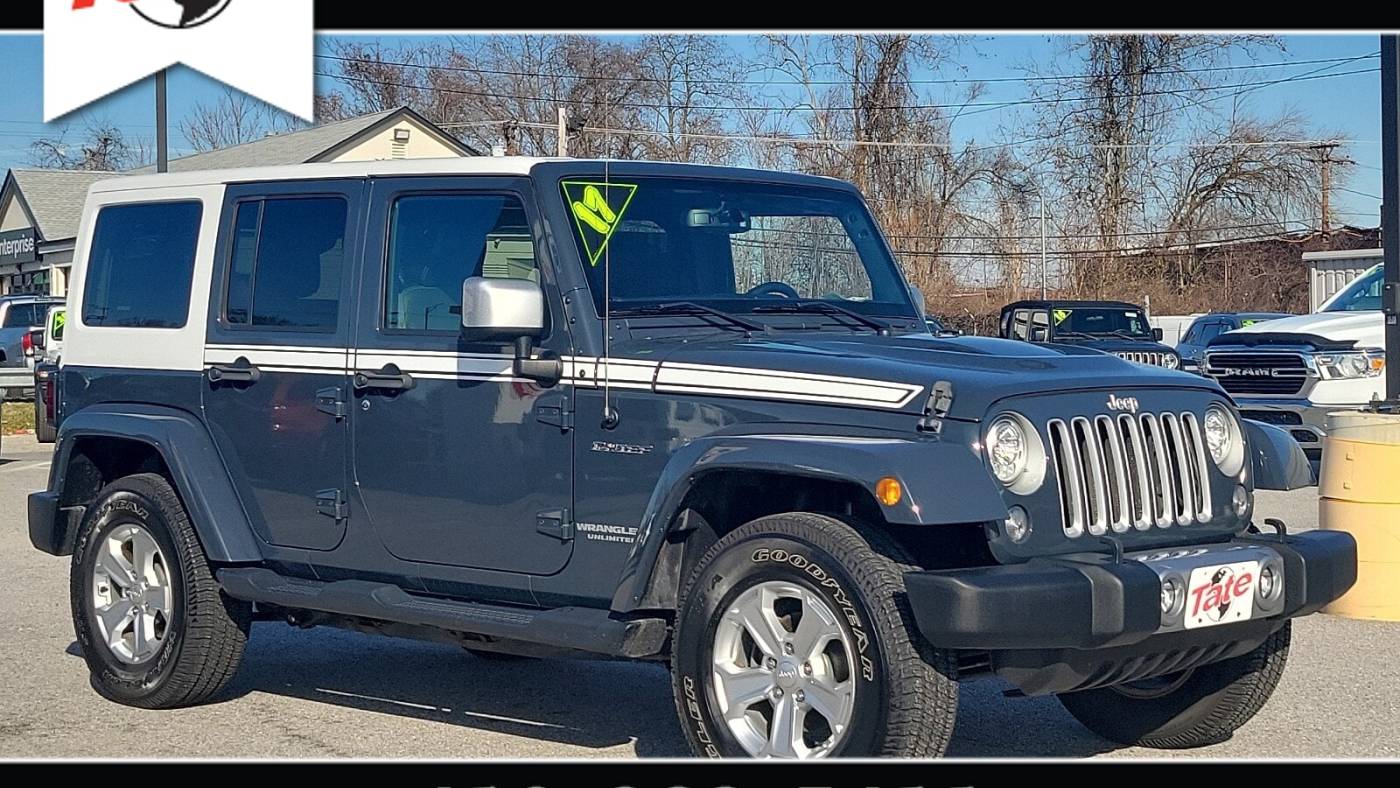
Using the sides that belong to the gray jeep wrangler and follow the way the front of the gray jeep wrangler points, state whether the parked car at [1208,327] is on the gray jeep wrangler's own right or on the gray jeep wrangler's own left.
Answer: on the gray jeep wrangler's own left

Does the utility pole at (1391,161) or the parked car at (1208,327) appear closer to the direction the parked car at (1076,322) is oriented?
the utility pole

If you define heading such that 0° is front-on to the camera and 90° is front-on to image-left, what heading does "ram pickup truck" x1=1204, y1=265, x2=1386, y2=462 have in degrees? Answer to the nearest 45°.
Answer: approximately 45°

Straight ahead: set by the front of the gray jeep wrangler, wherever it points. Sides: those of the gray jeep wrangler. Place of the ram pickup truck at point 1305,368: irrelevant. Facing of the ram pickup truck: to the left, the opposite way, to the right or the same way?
to the right

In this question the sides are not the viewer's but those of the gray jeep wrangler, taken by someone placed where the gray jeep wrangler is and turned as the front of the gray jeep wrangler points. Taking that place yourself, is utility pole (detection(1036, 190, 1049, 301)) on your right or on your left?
on your left

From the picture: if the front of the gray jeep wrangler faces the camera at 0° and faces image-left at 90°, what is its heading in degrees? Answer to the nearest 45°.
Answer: approximately 315°

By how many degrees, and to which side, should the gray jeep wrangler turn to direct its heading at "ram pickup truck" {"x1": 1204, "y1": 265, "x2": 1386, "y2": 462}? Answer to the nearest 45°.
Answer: approximately 90° to its left

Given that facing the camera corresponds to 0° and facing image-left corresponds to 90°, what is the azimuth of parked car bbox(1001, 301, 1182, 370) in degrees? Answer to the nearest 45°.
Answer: approximately 315°

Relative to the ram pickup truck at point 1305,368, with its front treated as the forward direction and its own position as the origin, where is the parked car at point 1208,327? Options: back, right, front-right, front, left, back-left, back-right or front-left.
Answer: back-right

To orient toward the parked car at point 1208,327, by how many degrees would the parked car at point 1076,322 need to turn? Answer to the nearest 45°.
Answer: approximately 135° to its left
